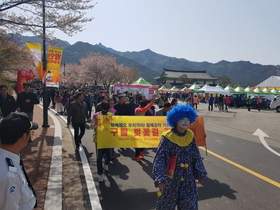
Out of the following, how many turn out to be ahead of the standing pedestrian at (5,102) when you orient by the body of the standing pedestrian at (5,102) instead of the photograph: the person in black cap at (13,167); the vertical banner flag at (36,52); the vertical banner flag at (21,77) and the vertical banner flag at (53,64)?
1

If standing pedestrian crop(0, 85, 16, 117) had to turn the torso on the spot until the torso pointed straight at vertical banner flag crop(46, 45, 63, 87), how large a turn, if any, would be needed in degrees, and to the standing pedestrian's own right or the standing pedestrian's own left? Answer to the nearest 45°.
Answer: approximately 135° to the standing pedestrian's own left

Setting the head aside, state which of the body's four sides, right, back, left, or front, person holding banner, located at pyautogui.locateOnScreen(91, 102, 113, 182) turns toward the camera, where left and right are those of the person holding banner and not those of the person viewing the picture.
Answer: front

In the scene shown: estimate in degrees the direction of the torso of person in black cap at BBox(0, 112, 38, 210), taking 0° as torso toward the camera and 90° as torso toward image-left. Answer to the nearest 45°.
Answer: approximately 270°

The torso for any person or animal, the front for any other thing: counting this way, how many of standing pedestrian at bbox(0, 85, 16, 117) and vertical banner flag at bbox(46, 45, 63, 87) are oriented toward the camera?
2

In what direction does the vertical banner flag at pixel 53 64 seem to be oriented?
toward the camera

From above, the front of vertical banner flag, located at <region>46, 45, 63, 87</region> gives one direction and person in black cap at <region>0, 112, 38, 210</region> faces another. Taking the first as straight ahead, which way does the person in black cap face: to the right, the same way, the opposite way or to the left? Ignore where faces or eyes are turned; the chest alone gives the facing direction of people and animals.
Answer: to the left

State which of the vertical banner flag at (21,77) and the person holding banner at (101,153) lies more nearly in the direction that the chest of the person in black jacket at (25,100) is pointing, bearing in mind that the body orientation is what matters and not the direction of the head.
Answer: the person holding banner

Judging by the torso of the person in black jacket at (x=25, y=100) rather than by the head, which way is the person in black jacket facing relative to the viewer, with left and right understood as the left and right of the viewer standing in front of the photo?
facing the viewer

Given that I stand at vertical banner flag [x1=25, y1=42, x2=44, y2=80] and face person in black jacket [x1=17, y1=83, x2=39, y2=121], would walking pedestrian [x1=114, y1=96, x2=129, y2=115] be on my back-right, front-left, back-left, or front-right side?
front-left

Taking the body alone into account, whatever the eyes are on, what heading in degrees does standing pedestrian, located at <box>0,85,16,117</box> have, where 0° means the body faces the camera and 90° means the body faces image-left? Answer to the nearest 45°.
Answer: approximately 0°

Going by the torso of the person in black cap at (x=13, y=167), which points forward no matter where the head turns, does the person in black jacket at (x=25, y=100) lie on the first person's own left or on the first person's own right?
on the first person's own left

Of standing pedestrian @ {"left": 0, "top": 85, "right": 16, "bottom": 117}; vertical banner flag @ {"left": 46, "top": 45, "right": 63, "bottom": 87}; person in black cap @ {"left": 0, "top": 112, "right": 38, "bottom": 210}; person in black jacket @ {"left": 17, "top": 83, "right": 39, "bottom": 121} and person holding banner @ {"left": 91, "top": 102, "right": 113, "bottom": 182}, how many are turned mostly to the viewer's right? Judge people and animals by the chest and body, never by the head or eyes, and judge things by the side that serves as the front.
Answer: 1

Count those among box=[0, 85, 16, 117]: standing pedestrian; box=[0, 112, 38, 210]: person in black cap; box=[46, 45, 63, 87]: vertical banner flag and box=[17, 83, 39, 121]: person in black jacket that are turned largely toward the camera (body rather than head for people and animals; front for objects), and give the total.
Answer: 3

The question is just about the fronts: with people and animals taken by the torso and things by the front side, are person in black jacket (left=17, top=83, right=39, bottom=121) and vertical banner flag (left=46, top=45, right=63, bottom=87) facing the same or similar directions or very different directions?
same or similar directions

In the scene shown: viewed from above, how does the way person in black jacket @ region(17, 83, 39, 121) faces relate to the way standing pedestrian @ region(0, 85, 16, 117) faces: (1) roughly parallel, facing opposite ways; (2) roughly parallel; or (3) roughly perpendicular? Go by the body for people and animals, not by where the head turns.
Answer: roughly parallel

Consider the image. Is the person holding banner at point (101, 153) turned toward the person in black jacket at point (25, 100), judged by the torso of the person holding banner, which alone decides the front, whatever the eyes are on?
no

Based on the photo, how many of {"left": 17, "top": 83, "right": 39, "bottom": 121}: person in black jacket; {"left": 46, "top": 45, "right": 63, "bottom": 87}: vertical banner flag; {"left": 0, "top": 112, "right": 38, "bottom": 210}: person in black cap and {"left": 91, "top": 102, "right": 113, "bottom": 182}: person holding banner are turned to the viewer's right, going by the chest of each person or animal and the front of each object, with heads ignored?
1
